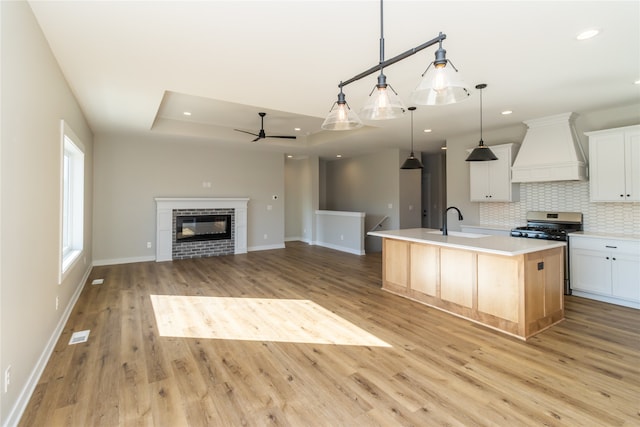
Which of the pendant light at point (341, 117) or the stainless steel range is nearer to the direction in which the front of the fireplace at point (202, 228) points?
the pendant light

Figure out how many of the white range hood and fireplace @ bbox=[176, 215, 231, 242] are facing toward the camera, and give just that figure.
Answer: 2

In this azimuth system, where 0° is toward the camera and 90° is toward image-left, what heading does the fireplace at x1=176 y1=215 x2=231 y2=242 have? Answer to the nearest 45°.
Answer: approximately 0°

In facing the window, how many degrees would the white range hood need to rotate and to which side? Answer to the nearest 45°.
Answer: approximately 45° to its right

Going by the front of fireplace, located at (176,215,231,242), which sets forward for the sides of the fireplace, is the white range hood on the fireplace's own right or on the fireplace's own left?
on the fireplace's own left

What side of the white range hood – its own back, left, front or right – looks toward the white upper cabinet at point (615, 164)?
left

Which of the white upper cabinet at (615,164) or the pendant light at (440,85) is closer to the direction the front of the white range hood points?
the pendant light

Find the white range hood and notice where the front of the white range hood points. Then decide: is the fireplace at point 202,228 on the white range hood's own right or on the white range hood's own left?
on the white range hood's own right

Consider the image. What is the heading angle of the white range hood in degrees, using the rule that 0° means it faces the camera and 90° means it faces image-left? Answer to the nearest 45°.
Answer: approximately 0°
